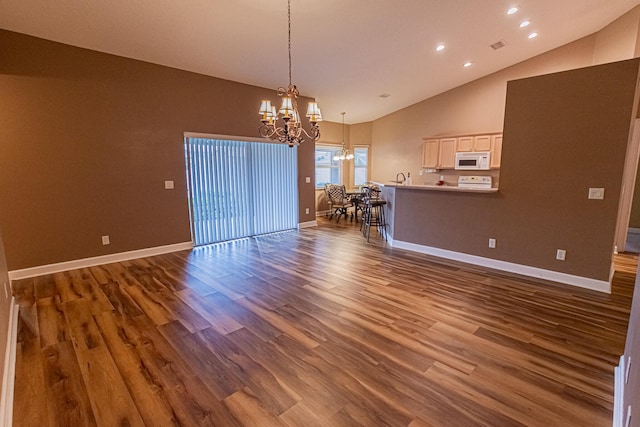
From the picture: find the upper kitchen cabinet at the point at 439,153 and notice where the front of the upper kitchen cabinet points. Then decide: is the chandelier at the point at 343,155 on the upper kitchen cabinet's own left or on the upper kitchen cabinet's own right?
on the upper kitchen cabinet's own right

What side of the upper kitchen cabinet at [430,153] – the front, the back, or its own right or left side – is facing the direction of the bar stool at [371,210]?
front

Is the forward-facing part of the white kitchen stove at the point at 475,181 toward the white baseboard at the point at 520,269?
yes

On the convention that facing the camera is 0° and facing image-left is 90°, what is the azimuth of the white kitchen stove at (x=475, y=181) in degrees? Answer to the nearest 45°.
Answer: approximately 0°

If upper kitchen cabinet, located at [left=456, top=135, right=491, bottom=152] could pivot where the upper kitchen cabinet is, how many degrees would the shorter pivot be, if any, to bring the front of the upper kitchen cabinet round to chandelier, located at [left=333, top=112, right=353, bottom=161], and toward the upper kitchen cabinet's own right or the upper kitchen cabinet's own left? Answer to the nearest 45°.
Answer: approximately 90° to the upper kitchen cabinet's own right

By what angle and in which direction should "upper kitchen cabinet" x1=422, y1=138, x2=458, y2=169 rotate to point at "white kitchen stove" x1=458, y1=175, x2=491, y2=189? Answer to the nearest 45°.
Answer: approximately 45° to its left

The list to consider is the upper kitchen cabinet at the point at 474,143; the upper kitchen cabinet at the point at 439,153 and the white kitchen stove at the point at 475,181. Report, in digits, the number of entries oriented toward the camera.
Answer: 3

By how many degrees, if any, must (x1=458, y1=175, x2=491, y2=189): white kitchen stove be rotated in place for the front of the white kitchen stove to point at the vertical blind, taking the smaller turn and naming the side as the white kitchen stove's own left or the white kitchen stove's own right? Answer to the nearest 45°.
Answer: approximately 45° to the white kitchen stove's own right

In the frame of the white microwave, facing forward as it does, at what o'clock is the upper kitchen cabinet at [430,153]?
The upper kitchen cabinet is roughly at 4 o'clock from the white microwave.
